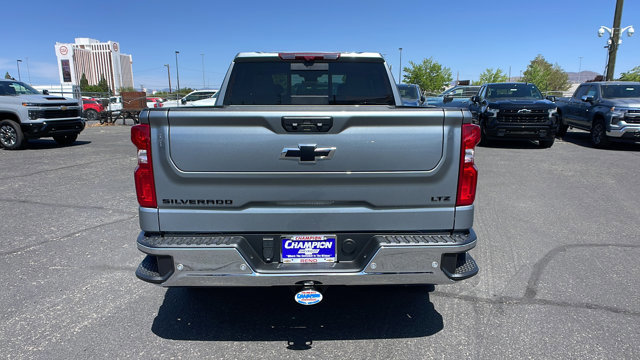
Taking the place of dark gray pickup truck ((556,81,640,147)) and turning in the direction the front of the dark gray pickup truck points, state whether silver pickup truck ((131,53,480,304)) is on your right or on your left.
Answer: on your right

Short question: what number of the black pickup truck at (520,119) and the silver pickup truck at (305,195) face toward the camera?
1

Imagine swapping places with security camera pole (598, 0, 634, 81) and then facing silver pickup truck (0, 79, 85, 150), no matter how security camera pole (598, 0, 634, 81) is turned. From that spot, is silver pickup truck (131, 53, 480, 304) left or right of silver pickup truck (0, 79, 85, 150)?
left

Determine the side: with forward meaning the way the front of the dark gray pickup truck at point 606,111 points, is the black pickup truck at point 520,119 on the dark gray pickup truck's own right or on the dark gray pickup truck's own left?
on the dark gray pickup truck's own right

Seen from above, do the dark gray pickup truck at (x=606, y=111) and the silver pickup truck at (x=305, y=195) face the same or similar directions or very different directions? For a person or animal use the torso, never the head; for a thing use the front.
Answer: very different directions

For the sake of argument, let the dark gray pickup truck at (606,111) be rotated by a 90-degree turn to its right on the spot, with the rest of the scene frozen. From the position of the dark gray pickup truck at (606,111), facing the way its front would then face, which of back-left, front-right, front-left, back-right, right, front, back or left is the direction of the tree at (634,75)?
back-right

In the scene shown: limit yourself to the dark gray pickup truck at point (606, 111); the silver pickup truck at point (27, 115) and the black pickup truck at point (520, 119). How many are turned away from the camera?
0

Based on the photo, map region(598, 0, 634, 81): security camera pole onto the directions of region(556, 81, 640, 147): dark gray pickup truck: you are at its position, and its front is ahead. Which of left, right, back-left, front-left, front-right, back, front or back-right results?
back-left

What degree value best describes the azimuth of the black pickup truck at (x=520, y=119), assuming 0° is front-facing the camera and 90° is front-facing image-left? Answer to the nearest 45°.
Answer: approximately 0°

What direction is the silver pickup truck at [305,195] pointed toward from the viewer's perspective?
away from the camera

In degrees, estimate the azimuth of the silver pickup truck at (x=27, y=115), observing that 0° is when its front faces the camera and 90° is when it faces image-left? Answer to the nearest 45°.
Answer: approximately 315°

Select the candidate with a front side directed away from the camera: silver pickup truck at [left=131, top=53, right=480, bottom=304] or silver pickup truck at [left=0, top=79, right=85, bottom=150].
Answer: silver pickup truck at [left=131, top=53, right=480, bottom=304]

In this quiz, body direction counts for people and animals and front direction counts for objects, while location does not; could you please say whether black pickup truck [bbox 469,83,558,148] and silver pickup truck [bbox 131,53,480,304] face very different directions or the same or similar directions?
very different directions

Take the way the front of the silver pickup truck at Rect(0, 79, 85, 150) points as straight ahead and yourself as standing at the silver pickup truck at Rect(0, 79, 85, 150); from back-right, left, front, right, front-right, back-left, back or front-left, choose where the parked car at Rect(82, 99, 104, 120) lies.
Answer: back-left

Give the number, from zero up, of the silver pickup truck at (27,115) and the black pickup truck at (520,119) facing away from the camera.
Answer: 0

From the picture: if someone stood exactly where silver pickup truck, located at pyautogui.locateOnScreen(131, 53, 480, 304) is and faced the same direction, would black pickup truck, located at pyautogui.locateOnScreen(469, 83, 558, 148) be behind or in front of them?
in front
